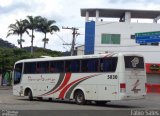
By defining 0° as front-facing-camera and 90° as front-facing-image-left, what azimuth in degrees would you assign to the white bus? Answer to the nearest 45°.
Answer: approximately 135°
